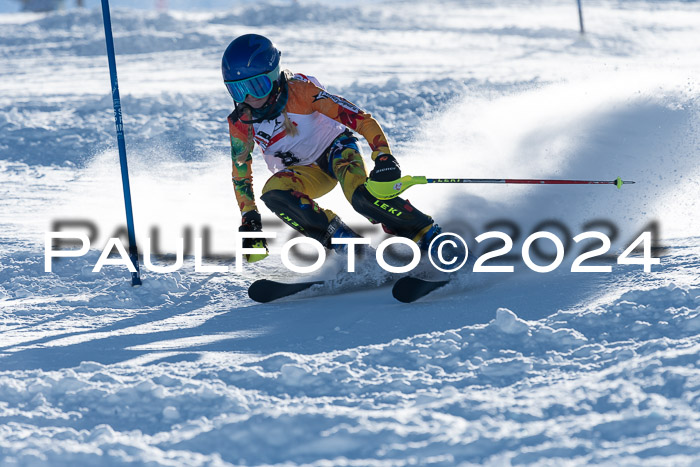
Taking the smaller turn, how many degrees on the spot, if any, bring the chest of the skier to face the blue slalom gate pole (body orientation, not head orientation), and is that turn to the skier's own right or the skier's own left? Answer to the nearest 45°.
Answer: approximately 45° to the skier's own right

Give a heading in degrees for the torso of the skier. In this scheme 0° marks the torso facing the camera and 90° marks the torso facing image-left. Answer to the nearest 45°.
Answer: approximately 45°

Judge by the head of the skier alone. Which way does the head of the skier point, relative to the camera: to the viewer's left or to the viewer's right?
to the viewer's left
